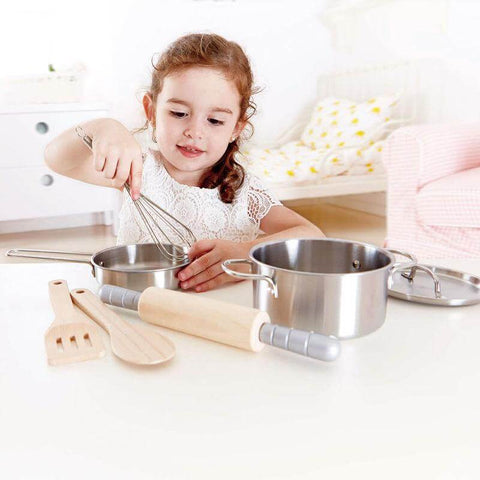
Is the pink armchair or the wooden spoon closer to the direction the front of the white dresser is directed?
the wooden spoon

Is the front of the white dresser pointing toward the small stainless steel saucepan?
yes

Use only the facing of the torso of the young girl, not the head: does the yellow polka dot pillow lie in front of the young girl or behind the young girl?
behind

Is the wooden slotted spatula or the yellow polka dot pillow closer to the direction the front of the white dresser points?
the wooden slotted spatula

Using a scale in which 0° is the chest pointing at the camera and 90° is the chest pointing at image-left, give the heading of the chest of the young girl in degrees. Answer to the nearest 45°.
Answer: approximately 0°

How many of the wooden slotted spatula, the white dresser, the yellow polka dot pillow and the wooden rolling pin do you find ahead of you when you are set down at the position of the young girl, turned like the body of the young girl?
2

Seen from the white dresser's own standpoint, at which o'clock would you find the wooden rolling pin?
The wooden rolling pin is roughly at 12 o'clock from the white dresser.

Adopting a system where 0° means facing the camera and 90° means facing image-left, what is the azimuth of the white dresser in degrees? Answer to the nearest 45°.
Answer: approximately 0°

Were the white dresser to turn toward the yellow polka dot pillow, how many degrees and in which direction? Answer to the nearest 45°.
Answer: approximately 90° to its left

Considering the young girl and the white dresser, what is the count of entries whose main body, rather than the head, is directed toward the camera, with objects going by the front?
2
